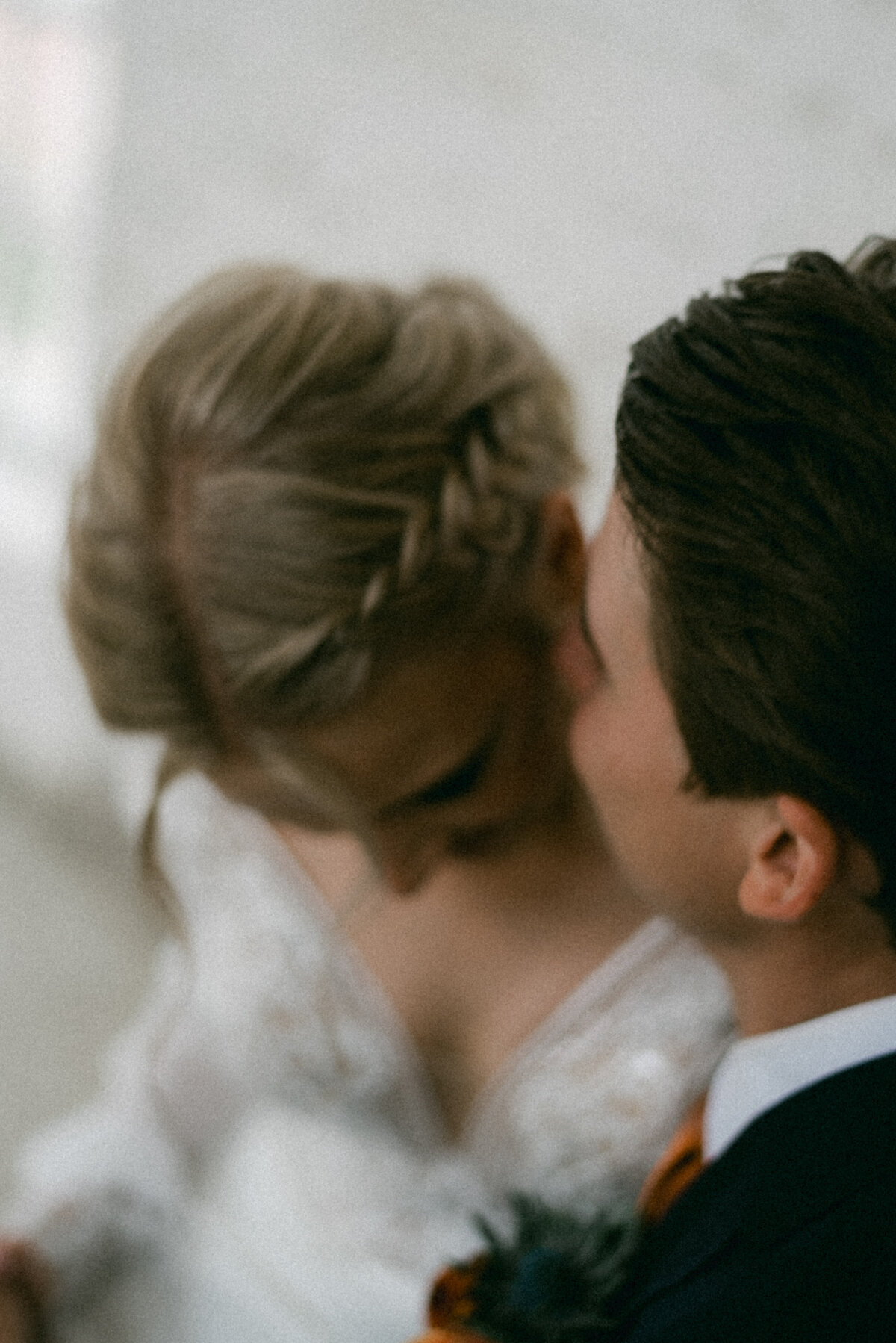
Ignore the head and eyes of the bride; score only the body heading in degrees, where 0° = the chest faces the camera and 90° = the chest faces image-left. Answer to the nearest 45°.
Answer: approximately 0°

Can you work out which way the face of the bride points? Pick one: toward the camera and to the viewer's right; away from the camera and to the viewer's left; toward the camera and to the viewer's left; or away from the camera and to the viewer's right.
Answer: toward the camera and to the viewer's right

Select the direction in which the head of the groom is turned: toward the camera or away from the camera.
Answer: away from the camera
